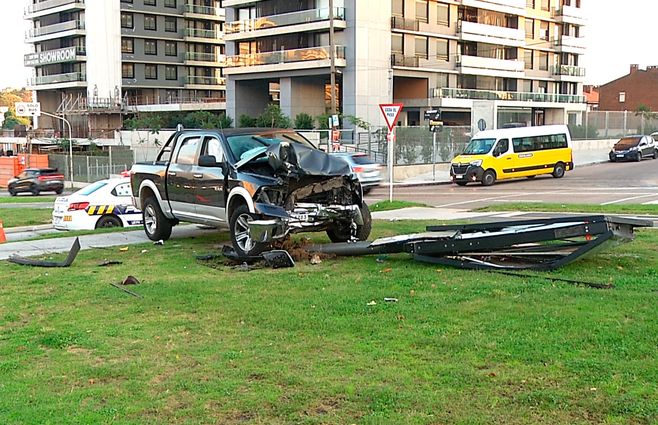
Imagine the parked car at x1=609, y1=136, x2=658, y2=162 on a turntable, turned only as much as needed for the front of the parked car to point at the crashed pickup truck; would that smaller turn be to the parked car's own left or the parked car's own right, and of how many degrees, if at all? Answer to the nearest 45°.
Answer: approximately 45° to the parked car's own left

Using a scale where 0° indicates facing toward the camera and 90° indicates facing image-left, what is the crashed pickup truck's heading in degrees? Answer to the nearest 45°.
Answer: approximately 315°

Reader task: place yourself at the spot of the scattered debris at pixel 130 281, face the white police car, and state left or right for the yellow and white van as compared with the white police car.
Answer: right

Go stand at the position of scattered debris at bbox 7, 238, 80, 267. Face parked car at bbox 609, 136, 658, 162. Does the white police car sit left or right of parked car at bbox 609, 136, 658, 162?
left

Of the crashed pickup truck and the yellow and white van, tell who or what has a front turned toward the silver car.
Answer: the yellow and white van

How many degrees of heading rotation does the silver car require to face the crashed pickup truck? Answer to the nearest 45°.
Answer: approximately 135° to its left

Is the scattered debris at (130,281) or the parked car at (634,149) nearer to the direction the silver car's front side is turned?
the parked car
